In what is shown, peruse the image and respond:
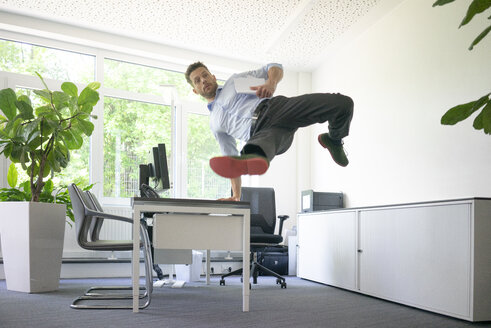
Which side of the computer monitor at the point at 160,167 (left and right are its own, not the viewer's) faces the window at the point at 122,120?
left

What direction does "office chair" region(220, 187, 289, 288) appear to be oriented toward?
toward the camera

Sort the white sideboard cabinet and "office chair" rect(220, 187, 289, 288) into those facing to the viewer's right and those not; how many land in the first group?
0

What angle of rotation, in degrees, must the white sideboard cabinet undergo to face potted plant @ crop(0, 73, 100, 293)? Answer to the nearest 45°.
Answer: approximately 45° to its right

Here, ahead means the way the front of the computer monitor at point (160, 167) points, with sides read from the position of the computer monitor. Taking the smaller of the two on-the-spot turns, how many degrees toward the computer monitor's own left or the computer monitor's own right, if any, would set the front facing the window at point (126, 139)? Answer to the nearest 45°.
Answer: approximately 90° to the computer monitor's own left

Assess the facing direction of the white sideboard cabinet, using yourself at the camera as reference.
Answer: facing the viewer and to the left of the viewer

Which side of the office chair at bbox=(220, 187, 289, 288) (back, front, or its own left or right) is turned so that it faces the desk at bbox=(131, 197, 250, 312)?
front

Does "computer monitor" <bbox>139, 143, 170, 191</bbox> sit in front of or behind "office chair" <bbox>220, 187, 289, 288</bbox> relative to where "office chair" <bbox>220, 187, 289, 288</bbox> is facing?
in front
